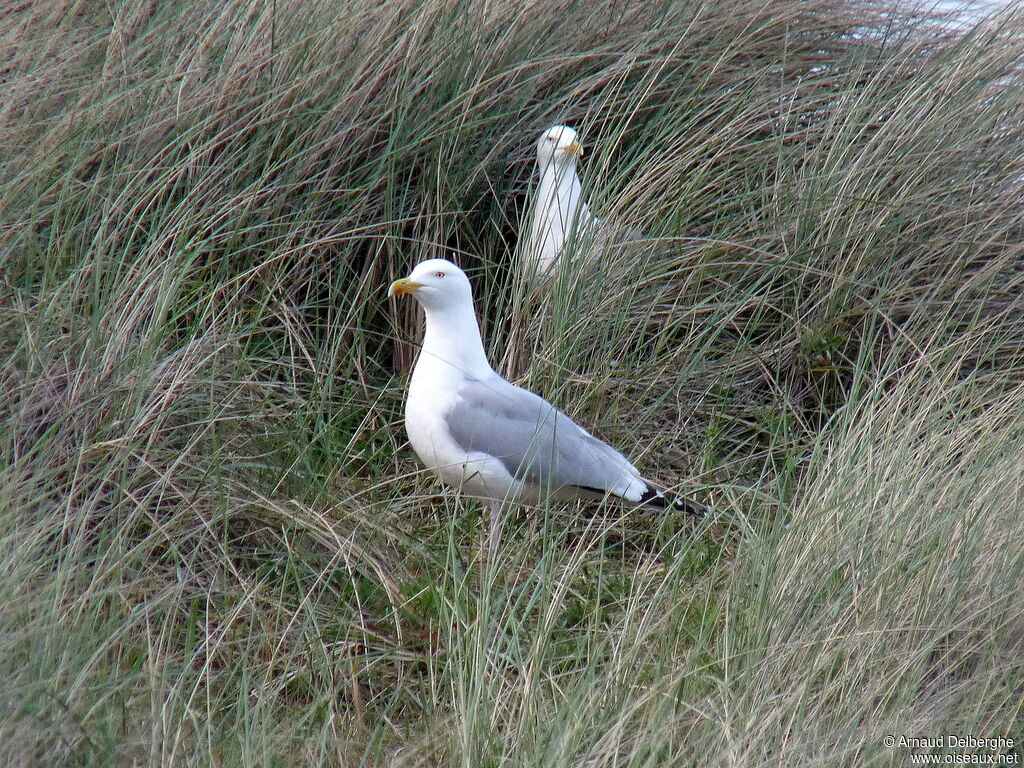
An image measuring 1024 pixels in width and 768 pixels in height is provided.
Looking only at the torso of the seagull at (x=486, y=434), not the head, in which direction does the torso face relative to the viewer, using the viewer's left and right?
facing to the left of the viewer

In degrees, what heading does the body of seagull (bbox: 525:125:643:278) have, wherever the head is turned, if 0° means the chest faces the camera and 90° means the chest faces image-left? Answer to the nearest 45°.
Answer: approximately 45°

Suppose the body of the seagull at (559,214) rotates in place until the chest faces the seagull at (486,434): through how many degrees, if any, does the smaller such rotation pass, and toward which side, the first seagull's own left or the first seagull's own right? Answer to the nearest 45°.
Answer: approximately 45° to the first seagull's own left

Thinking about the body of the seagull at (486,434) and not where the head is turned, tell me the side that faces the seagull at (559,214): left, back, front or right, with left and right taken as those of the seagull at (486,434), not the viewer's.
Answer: right
